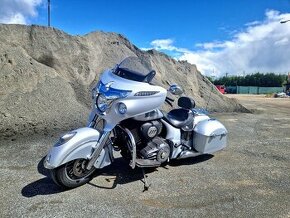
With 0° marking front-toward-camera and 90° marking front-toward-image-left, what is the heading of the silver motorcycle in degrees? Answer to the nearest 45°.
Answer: approximately 45°
